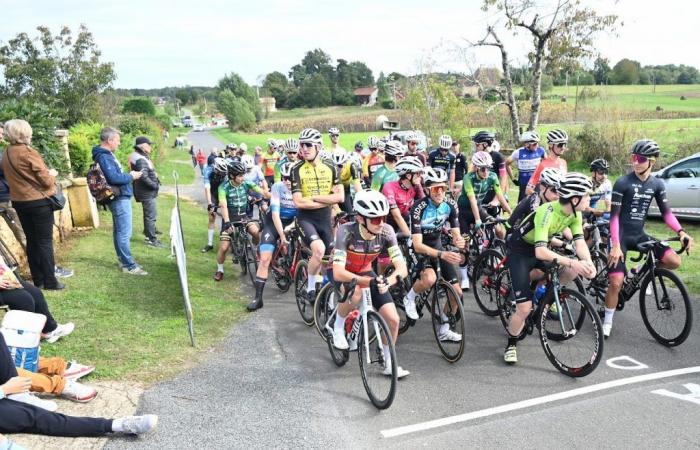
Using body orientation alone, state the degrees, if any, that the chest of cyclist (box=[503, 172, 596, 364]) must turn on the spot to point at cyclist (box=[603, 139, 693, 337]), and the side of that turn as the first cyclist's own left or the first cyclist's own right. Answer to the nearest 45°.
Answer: approximately 90° to the first cyclist's own left

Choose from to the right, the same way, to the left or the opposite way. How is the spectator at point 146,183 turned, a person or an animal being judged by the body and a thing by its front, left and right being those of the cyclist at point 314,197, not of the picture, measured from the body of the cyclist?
to the left

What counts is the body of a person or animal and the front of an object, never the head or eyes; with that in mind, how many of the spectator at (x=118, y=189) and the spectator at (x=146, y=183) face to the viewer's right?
2

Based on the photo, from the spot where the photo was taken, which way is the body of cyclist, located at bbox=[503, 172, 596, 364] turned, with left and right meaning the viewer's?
facing the viewer and to the right of the viewer

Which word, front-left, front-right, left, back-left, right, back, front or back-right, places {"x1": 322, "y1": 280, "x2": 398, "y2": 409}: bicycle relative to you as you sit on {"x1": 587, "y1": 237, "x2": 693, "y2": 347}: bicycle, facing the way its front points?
right

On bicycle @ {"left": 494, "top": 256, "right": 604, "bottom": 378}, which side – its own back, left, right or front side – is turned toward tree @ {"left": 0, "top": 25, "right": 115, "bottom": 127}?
back

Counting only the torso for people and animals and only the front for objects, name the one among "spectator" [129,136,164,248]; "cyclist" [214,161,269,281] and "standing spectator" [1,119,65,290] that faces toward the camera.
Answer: the cyclist

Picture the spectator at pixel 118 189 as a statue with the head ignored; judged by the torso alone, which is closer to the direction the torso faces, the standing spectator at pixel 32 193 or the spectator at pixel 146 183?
the spectator

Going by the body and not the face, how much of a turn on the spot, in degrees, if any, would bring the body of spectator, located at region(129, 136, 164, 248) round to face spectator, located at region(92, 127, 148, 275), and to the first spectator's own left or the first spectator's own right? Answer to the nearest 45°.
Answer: approximately 90° to the first spectator's own right

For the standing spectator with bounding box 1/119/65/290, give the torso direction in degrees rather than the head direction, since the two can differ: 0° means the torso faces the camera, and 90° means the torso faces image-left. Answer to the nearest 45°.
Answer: approximately 225°

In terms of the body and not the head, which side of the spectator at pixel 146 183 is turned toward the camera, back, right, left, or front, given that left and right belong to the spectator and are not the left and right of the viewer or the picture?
right

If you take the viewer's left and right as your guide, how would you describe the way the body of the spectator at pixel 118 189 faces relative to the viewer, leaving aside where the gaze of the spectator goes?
facing to the right of the viewer

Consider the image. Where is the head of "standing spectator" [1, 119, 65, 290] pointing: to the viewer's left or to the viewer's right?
to the viewer's right

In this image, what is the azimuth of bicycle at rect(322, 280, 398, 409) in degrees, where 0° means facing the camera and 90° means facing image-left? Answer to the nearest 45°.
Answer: approximately 315°
